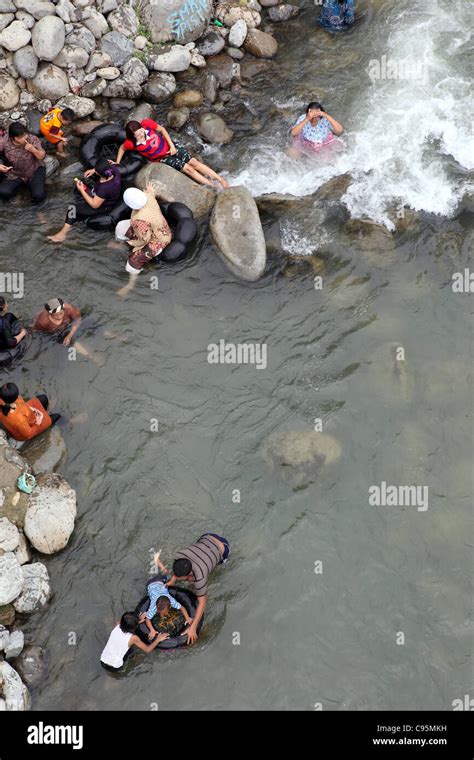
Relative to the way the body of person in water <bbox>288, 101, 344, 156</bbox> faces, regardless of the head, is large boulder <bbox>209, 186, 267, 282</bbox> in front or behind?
in front

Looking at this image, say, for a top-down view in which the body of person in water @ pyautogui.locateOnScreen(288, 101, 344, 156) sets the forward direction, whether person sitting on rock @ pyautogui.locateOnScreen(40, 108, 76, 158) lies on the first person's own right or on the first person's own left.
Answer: on the first person's own right
